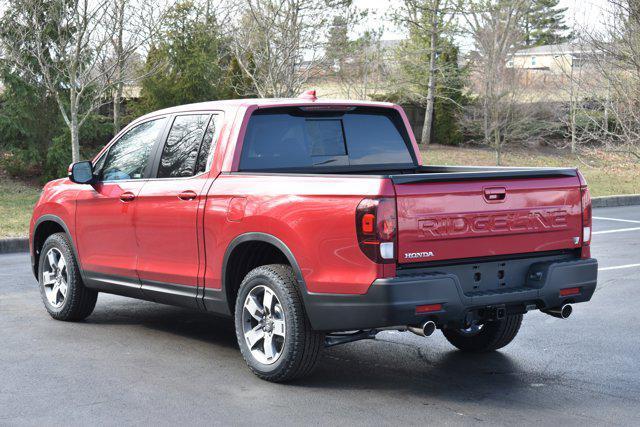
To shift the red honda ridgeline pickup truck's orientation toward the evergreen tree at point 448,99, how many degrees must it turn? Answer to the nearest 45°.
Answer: approximately 45° to its right

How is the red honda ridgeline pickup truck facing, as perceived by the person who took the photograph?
facing away from the viewer and to the left of the viewer

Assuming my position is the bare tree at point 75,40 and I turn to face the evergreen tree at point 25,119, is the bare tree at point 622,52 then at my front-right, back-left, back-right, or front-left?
back-right

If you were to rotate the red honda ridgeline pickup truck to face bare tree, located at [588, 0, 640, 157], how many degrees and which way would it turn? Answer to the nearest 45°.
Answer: approximately 90° to its right

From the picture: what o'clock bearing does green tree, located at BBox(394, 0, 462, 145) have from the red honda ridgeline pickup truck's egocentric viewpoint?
The green tree is roughly at 2 o'clock from the red honda ridgeline pickup truck.

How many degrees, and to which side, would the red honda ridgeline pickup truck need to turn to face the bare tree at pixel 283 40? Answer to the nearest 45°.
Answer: approximately 45° to its right
